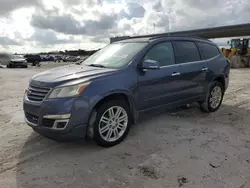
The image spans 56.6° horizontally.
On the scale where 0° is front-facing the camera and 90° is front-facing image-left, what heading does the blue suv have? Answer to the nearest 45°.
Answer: approximately 45°

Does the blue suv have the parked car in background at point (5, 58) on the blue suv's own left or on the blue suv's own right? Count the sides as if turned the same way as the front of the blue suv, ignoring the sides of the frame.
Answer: on the blue suv's own right
